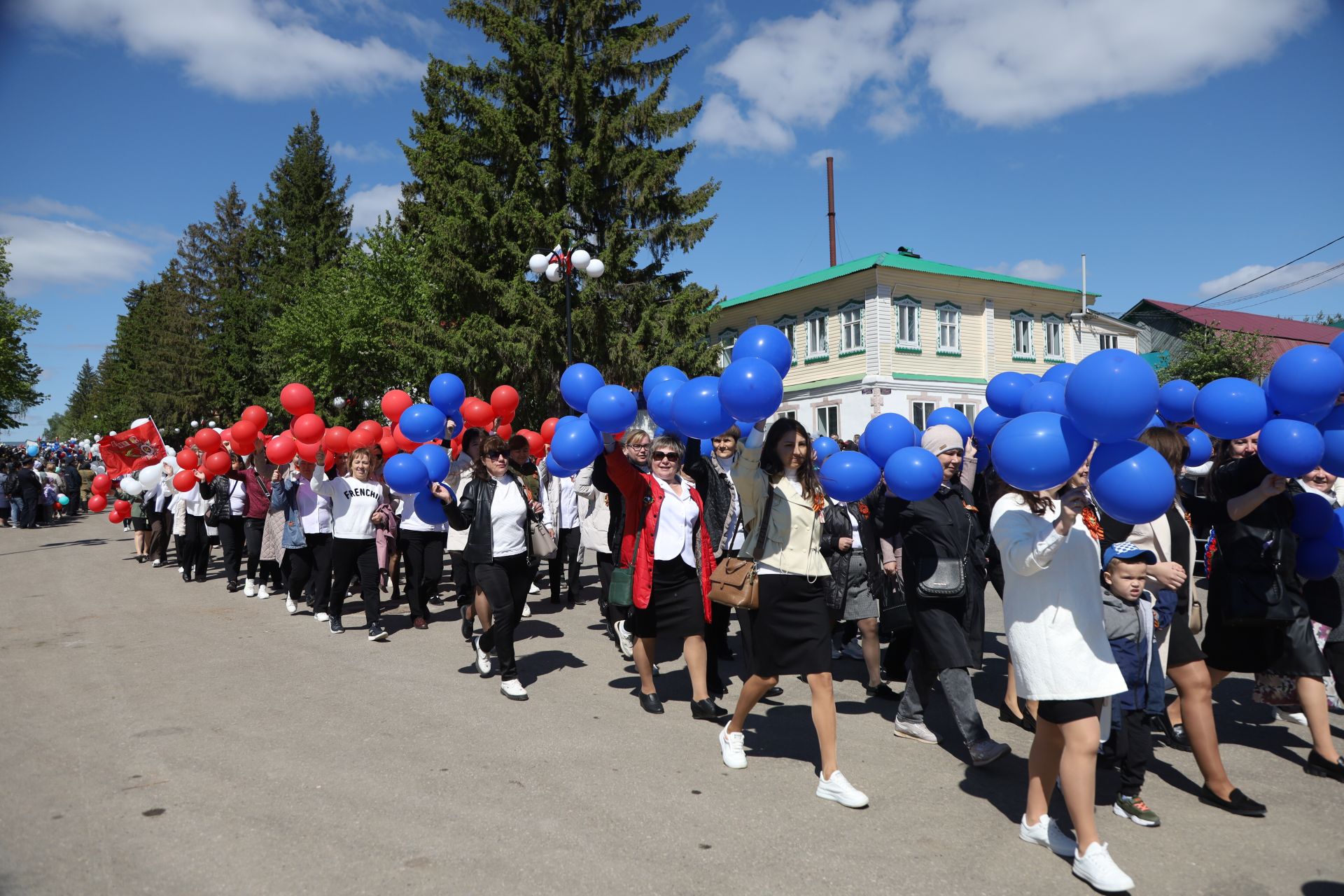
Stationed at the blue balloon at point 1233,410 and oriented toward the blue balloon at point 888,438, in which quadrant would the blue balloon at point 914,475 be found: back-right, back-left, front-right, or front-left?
front-left

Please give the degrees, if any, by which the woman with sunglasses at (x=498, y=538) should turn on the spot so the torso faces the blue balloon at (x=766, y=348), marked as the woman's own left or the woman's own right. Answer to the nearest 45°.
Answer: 0° — they already face it

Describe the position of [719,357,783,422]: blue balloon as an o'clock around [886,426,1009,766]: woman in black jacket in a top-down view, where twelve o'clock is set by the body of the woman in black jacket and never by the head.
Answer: The blue balloon is roughly at 3 o'clock from the woman in black jacket.

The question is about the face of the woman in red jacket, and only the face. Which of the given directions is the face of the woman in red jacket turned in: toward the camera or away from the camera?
toward the camera

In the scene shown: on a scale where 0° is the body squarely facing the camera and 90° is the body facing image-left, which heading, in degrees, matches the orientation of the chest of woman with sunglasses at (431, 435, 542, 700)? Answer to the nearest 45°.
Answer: approximately 315°

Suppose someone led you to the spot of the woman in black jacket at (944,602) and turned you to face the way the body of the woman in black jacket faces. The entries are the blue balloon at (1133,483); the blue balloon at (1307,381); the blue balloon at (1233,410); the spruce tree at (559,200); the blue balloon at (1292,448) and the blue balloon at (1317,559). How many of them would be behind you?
1

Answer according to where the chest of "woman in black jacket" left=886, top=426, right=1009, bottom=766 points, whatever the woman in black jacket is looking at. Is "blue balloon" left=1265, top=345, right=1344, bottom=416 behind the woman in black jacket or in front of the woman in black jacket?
in front

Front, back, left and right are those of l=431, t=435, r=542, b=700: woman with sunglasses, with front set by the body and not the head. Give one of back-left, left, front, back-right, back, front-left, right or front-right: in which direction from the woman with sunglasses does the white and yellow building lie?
left

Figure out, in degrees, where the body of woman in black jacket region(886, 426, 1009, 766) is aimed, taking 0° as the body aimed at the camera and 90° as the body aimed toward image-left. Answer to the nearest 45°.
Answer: approximately 315°

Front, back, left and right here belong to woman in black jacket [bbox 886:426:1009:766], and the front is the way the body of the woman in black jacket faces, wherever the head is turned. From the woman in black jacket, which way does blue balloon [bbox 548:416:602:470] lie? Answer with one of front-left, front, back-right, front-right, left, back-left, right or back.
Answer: back-right

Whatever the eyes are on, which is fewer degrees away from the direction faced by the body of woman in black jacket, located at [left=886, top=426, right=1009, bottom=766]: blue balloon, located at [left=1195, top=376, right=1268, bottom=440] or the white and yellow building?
the blue balloon

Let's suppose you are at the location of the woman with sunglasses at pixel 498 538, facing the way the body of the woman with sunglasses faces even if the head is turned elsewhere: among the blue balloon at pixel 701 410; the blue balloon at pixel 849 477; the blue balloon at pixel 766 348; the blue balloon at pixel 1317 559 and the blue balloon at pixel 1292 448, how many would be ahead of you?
5

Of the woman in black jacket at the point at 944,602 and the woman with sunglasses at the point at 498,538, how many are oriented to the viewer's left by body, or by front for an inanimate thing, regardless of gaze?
0

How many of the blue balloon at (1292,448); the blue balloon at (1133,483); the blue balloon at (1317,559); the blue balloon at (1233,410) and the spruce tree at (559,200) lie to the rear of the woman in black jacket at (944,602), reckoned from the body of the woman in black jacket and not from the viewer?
1
